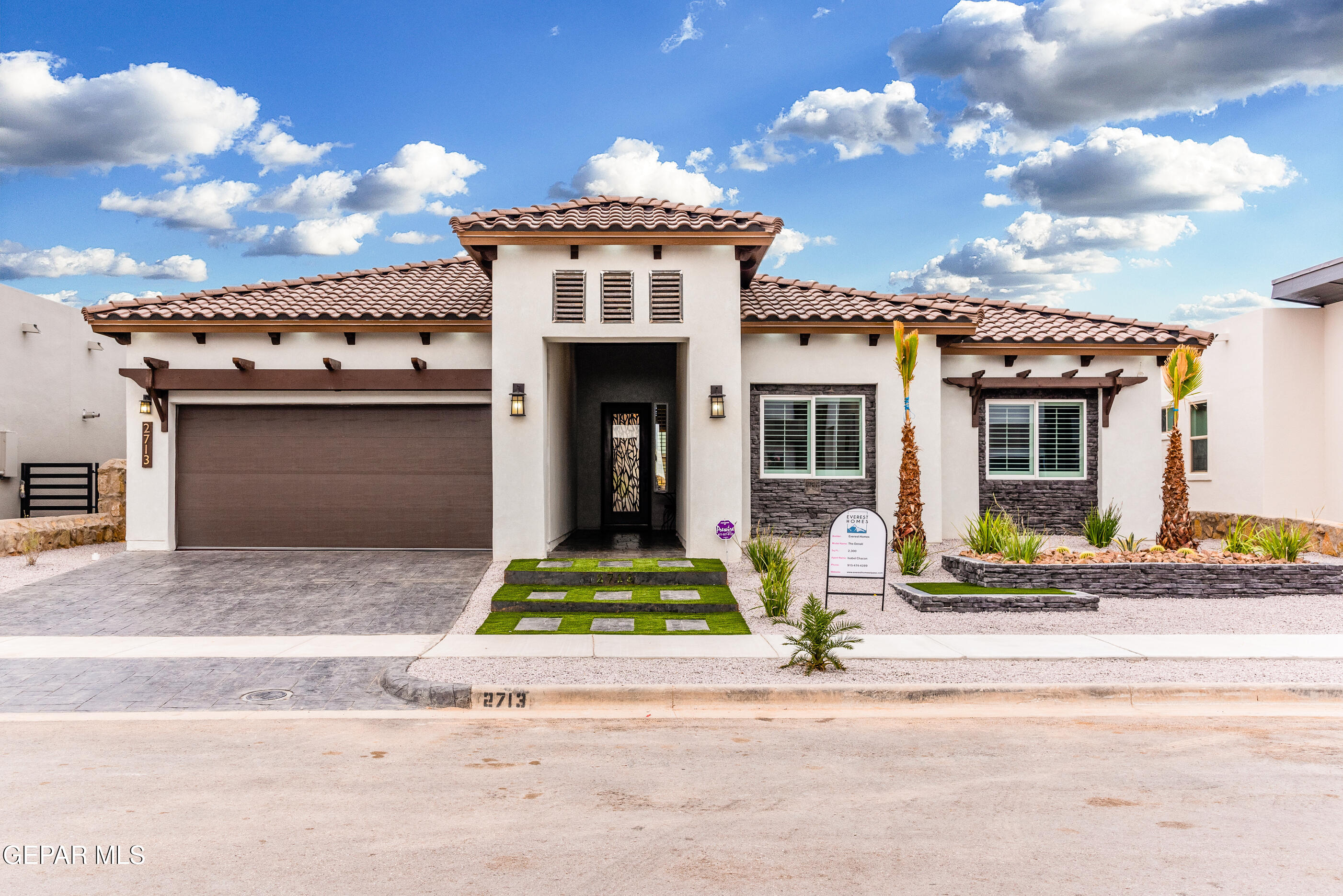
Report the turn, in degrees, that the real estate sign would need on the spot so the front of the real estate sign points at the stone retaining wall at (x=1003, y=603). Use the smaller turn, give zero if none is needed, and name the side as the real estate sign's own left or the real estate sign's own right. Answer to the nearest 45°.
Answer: approximately 90° to the real estate sign's own left

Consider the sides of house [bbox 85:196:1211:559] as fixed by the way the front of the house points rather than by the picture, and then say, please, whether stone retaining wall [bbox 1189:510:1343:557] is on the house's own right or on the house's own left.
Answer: on the house's own left

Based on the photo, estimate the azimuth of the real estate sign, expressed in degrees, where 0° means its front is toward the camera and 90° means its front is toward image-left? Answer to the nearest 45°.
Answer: approximately 0°

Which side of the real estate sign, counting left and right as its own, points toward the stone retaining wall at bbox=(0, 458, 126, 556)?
right

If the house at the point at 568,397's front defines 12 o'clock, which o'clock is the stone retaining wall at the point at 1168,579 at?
The stone retaining wall is roughly at 10 o'clock from the house.

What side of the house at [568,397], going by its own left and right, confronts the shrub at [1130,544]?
left

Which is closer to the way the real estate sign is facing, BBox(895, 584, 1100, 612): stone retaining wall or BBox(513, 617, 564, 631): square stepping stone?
the square stepping stone

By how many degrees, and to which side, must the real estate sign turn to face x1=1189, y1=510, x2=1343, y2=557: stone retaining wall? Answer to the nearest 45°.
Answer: approximately 135° to its left

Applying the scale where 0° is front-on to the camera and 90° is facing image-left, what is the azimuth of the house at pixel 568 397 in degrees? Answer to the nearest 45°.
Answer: approximately 0°

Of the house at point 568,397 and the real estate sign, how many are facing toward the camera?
2

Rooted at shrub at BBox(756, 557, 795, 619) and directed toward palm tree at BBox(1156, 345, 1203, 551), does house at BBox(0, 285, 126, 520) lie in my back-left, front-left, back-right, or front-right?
back-left

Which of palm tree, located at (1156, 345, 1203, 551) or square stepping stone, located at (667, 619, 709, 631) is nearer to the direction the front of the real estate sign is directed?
the square stepping stone
